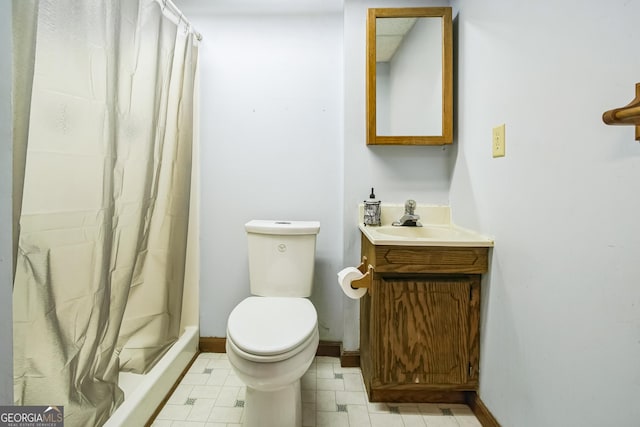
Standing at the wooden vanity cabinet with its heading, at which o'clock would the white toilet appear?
The white toilet is roughly at 2 o'clock from the wooden vanity cabinet.

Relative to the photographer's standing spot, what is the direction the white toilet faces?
facing the viewer

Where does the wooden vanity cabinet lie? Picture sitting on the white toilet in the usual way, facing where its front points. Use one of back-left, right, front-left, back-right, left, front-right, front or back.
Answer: left

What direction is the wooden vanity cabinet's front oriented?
toward the camera

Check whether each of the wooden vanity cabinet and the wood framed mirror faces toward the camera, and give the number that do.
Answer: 2

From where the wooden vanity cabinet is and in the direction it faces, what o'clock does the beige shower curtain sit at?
The beige shower curtain is roughly at 2 o'clock from the wooden vanity cabinet.
